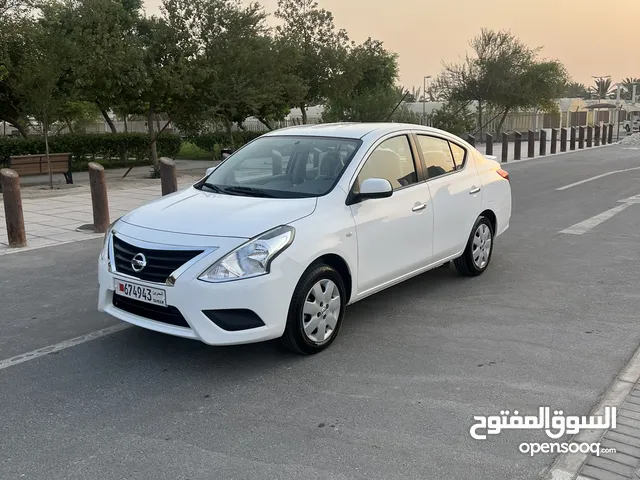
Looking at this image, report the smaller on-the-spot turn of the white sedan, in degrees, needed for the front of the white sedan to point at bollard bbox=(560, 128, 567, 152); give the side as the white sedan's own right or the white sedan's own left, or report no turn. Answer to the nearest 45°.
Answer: approximately 180°

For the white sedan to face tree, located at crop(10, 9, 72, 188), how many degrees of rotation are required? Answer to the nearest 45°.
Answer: approximately 90° to its right

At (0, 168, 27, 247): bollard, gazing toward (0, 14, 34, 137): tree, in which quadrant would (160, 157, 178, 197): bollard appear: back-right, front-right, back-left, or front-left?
front-right

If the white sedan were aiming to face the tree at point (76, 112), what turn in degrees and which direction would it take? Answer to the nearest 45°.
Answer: approximately 135° to its right

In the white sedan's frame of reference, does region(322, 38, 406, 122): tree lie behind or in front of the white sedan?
behind

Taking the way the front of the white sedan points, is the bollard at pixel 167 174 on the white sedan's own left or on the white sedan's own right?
on the white sedan's own right

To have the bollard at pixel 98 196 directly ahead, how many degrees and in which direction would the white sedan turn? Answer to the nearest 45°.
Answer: approximately 90° to its right

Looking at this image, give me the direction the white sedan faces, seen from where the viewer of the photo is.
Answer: facing the viewer and to the left of the viewer

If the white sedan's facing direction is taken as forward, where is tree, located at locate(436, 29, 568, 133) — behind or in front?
behind

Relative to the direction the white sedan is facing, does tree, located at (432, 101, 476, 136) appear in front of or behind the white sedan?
behind

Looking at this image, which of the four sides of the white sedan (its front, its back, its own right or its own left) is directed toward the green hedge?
right

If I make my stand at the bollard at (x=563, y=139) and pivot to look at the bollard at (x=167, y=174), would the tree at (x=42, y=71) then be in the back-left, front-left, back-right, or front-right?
front-right

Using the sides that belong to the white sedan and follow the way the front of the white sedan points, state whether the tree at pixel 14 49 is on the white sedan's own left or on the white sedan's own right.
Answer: on the white sedan's own right
